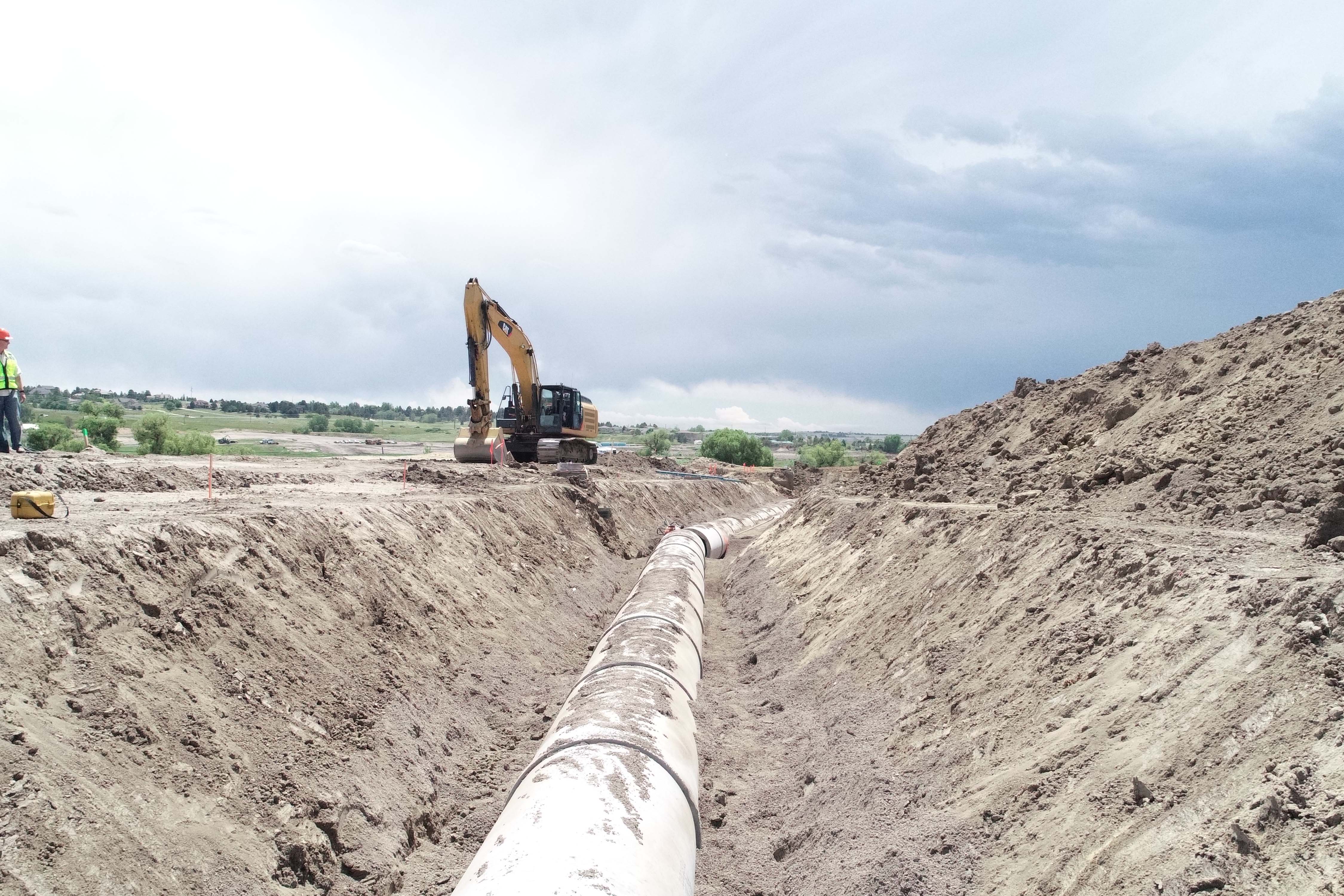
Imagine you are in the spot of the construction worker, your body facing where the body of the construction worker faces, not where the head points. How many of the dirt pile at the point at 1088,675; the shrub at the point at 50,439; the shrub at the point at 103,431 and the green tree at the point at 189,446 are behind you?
3

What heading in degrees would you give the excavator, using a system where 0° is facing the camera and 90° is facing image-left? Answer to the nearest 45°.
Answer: approximately 45°

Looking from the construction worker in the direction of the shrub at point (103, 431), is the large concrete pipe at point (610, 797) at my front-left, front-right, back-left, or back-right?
back-right

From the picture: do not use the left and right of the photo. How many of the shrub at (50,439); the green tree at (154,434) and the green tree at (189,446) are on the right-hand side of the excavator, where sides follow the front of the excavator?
3

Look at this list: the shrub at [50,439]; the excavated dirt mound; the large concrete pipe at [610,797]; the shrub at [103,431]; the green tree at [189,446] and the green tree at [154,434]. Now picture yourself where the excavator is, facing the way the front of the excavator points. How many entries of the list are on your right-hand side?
4

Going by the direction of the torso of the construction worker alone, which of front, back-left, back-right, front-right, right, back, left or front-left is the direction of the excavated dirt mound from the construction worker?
front-left

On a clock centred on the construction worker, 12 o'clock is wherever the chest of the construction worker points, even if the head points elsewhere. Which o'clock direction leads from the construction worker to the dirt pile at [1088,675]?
The dirt pile is roughly at 11 o'clock from the construction worker.

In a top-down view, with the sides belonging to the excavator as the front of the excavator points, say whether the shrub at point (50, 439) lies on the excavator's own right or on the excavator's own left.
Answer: on the excavator's own right

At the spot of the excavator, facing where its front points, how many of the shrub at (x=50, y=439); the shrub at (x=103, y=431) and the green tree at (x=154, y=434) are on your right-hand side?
3

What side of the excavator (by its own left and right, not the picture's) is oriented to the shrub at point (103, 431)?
right
